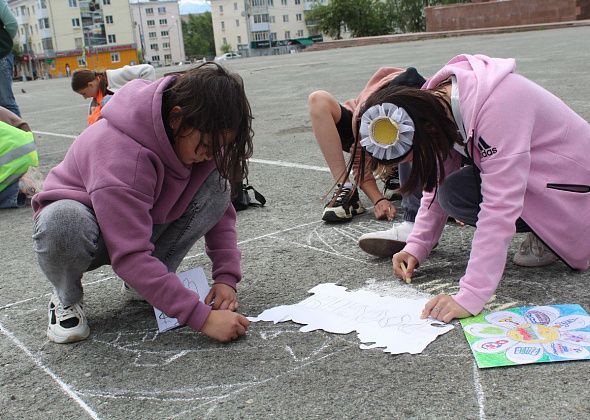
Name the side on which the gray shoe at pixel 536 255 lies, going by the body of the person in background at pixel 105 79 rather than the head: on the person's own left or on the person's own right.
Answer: on the person's own left

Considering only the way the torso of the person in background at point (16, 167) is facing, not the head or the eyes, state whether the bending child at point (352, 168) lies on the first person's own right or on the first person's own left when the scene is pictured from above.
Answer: on the first person's own right

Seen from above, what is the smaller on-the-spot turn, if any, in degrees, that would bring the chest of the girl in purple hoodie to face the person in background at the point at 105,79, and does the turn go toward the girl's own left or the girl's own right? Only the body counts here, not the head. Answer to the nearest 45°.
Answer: approximately 135° to the girl's own left

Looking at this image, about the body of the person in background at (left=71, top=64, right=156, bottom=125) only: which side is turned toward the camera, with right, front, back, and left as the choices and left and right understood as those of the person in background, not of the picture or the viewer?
left

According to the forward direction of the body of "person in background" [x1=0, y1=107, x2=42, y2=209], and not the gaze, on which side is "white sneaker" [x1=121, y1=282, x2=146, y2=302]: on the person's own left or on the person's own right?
on the person's own right

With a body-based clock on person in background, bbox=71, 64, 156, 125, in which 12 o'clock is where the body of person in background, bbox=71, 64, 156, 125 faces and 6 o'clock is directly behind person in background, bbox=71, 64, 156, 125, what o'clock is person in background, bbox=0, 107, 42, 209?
person in background, bbox=0, 107, 42, 209 is roughly at 10 o'clock from person in background, bbox=71, 64, 156, 125.

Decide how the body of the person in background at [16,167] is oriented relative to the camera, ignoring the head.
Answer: to the viewer's right

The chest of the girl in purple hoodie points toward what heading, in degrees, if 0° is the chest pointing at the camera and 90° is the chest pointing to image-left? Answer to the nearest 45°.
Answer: approximately 315°

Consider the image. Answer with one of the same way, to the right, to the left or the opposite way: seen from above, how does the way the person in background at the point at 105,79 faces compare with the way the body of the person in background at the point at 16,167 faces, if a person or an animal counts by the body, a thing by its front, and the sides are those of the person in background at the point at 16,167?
the opposite way

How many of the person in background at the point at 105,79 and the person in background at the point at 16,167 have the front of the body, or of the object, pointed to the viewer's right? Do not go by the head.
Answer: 1

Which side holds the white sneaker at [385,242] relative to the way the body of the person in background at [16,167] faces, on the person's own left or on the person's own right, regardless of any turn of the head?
on the person's own right

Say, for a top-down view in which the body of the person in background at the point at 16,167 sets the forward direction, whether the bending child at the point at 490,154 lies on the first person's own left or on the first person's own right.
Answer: on the first person's own right
